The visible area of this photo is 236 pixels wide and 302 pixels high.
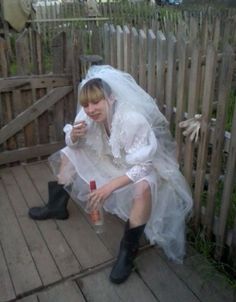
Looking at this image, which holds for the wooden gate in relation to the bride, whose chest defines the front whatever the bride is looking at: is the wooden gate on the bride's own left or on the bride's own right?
on the bride's own right

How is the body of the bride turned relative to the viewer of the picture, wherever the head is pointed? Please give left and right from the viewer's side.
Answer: facing the viewer and to the left of the viewer

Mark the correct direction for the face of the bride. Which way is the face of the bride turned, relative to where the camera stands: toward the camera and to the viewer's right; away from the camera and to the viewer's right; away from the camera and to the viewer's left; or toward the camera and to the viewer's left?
toward the camera and to the viewer's left

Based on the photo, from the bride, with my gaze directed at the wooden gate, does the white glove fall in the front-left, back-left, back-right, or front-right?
back-right
